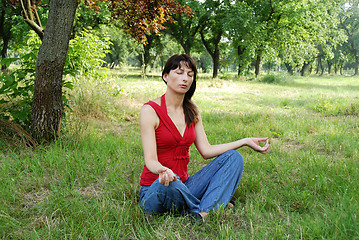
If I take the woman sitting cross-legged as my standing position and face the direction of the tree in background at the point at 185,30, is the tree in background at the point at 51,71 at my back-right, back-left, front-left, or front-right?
front-left

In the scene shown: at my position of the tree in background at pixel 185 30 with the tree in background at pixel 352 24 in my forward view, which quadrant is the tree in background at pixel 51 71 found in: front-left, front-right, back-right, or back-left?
back-right

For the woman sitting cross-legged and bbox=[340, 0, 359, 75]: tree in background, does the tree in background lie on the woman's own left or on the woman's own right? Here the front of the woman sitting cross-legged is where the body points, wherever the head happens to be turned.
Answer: on the woman's own left

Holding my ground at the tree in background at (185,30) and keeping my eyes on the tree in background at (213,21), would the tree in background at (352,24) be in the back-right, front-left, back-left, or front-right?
front-left

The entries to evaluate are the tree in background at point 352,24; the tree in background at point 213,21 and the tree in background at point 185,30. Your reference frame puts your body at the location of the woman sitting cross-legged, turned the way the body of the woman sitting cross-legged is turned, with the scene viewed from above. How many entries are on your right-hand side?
0

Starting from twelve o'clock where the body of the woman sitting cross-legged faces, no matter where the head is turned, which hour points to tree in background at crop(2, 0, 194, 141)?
The tree in background is roughly at 6 o'clock from the woman sitting cross-legged.

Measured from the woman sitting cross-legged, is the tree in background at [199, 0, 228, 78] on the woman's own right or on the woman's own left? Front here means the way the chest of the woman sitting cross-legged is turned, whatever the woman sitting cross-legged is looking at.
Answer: on the woman's own left

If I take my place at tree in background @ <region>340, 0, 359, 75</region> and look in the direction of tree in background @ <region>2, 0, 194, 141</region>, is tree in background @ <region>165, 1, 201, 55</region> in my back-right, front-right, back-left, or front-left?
front-right

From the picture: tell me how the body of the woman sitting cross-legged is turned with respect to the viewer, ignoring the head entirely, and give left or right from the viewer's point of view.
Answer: facing the viewer and to the right of the viewer

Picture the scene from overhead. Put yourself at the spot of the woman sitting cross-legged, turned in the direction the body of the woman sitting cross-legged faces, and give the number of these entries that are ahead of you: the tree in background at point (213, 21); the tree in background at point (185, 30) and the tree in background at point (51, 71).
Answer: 0

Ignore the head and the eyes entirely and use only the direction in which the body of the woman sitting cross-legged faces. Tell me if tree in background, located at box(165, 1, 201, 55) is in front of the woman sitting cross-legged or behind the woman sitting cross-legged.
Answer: behind

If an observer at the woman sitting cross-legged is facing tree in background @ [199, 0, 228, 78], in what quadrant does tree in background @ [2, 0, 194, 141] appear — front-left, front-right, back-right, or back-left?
front-left

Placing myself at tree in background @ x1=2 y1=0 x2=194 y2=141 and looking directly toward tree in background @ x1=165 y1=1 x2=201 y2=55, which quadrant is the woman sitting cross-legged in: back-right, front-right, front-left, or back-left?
back-right
